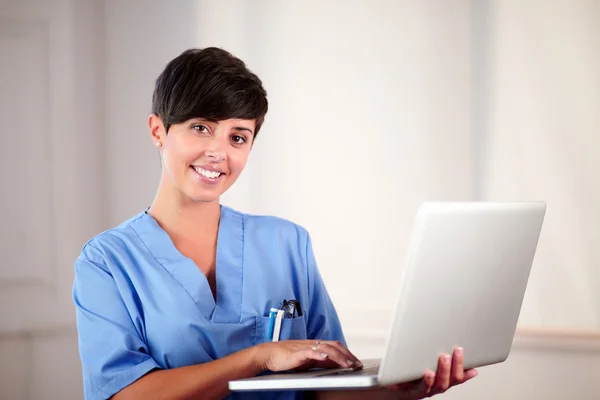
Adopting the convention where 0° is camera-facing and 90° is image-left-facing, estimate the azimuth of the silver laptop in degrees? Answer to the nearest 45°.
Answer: approximately 135°

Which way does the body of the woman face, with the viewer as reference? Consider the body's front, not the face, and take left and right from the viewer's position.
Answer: facing the viewer and to the right of the viewer
